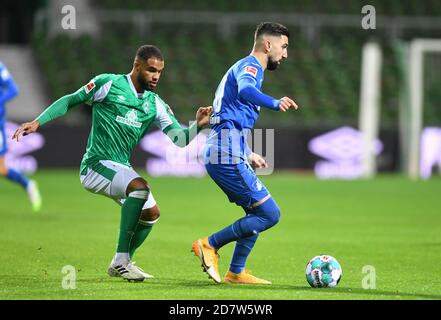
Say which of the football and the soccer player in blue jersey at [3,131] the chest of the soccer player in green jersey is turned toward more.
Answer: the football

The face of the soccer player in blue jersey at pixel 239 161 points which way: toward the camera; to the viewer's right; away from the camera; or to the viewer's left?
to the viewer's right

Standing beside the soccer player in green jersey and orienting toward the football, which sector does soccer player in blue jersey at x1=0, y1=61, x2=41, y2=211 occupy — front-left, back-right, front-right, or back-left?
back-left

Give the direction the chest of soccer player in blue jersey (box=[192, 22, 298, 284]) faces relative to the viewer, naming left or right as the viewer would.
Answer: facing to the right of the viewer

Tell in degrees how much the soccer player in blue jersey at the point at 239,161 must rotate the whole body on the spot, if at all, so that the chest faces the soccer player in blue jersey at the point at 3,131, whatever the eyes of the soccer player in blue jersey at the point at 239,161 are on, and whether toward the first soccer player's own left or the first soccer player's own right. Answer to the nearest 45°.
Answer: approximately 135° to the first soccer player's own left

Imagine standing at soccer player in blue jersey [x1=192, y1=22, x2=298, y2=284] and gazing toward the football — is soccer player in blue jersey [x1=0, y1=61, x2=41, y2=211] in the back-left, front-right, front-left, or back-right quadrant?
back-left
